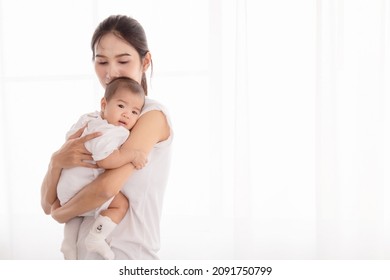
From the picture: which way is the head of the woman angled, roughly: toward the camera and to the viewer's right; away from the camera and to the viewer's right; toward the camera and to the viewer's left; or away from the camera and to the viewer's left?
toward the camera and to the viewer's left

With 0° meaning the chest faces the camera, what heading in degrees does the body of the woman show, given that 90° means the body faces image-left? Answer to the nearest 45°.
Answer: approximately 45°

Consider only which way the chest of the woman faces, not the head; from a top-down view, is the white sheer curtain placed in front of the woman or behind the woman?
behind
